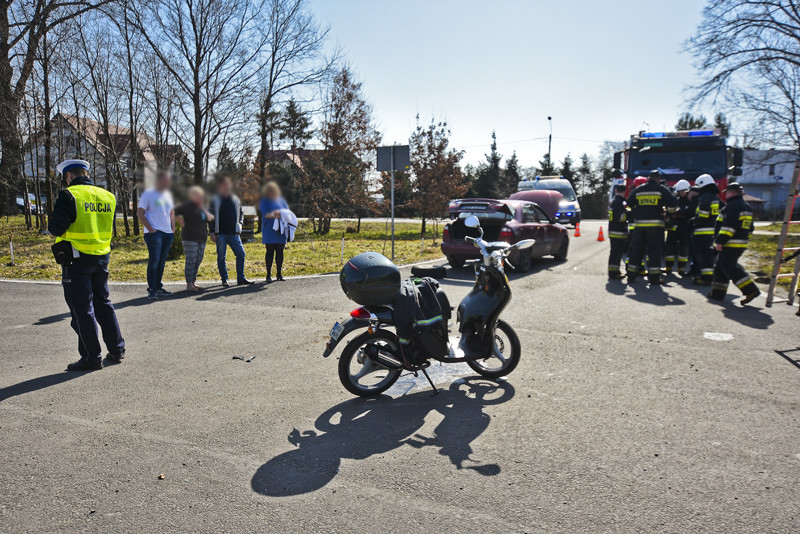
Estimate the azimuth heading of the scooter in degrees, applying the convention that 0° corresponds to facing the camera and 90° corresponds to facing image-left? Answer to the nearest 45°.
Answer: approximately 225°

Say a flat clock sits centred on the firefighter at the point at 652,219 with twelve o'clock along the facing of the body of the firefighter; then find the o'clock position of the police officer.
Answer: The police officer is roughly at 7 o'clock from the firefighter.

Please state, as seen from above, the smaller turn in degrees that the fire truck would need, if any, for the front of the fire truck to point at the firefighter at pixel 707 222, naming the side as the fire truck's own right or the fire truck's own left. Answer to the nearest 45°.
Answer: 0° — it already faces them

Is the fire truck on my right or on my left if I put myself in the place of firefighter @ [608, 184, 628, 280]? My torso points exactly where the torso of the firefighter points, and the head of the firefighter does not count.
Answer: on my left

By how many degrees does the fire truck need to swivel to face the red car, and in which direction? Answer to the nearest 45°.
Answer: approximately 45° to its right

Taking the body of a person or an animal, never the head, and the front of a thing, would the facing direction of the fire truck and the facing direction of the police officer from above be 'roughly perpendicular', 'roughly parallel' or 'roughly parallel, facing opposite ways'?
roughly perpendicular

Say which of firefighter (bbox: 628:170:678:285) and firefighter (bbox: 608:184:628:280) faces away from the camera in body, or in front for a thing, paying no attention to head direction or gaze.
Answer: firefighter (bbox: 628:170:678:285)

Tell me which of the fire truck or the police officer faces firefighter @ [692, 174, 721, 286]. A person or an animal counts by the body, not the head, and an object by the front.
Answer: the fire truck

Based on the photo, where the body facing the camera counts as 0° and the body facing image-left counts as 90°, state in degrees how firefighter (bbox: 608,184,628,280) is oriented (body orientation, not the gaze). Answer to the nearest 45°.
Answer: approximately 270°

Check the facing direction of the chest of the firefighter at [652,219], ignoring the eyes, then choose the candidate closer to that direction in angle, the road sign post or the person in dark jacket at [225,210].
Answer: the road sign post

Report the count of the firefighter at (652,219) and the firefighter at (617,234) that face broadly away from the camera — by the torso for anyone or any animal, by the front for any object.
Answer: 1
